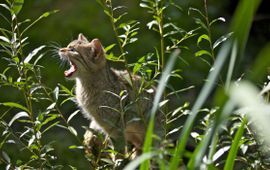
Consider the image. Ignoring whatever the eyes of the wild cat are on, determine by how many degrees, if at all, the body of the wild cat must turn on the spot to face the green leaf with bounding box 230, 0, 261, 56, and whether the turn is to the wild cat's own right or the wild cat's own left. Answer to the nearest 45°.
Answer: approximately 90° to the wild cat's own left

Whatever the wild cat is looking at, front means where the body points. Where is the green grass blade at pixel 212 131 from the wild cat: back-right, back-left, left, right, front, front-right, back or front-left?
left

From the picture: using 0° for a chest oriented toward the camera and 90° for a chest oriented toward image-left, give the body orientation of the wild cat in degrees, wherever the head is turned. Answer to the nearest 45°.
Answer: approximately 90°

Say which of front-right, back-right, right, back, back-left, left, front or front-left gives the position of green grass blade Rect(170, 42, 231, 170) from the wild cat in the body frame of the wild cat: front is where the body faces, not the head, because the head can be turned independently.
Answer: left
